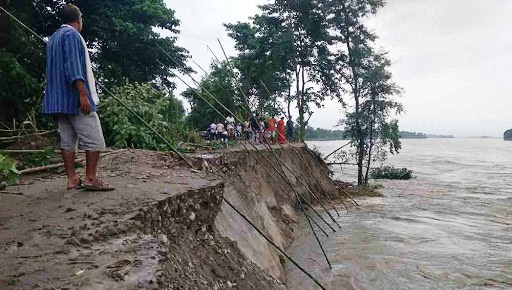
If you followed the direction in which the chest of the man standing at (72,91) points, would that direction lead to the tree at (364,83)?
yes

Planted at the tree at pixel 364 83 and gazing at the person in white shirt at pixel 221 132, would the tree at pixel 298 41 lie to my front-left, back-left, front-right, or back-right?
front-right

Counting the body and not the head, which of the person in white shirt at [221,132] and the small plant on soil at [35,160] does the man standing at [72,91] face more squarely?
the person in white shirt

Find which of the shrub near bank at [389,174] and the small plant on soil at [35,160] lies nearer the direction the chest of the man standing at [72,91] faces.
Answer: the shrub near bank

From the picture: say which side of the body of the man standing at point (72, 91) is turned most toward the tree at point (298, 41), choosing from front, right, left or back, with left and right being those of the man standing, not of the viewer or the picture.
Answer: front

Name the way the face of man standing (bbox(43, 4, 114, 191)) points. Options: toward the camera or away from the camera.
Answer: away from the camera

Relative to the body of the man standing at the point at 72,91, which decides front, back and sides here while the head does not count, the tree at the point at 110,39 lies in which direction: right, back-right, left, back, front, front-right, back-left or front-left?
front-left

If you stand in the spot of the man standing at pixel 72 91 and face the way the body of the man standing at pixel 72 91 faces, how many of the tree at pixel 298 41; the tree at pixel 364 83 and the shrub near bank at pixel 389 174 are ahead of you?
3

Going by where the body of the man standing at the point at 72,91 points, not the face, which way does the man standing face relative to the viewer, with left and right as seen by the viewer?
facing away from the viewer and to the right of the viewer

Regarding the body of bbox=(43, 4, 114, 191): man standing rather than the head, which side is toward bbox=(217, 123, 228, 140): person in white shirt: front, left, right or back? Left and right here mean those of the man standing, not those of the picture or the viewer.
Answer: front

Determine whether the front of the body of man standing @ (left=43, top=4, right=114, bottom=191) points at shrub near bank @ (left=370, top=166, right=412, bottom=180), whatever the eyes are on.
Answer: yes
